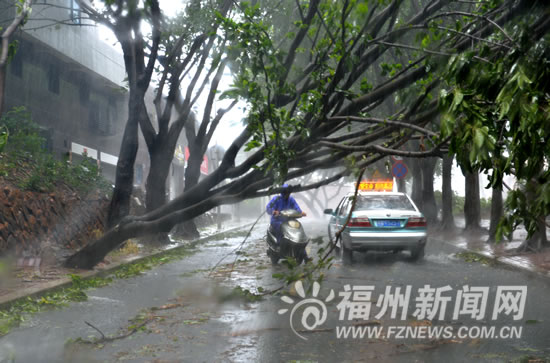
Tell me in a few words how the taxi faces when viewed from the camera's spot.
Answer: facing away from the viewer

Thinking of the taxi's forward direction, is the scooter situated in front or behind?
behind

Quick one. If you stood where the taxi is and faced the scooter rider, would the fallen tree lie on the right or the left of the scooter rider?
left

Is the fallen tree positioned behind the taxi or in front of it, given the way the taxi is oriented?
behind

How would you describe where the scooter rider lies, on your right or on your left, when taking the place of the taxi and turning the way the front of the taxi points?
on your left
